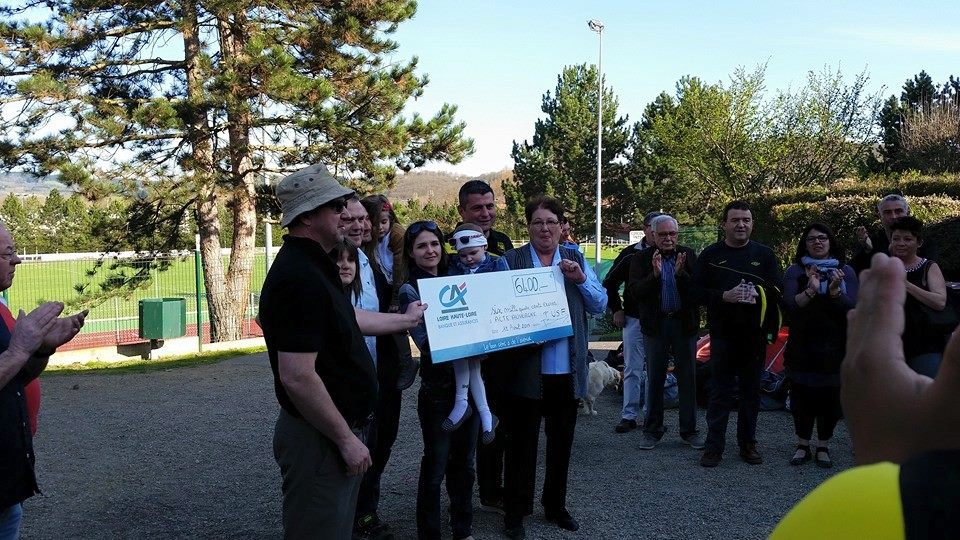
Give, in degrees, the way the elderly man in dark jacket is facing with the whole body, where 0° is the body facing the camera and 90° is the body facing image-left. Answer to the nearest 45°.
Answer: approximately 0°

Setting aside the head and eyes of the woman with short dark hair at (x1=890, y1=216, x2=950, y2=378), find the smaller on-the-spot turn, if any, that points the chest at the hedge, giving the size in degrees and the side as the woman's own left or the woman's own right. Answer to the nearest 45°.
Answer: approximately 135° to the woman's own right

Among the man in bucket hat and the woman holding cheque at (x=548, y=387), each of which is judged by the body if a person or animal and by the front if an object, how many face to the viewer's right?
1

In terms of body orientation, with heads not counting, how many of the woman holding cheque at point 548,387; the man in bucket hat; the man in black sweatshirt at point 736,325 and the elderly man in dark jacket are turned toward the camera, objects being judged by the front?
3

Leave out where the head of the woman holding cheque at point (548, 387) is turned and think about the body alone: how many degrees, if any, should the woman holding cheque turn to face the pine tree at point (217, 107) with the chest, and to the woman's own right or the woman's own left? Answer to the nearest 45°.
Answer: approximately 135° to the woman's own right

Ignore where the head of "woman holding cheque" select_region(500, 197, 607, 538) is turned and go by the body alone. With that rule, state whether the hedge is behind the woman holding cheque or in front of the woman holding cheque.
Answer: behind

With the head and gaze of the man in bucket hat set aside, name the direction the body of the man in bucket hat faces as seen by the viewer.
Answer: to the viewer's right

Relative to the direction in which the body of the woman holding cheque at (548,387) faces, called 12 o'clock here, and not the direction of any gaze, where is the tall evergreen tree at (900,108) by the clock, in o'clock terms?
The tall evergreen tree is roughly at 7 o'clock from the woman holding cheque.

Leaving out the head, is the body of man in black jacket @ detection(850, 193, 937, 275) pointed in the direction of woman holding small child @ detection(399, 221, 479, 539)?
yes

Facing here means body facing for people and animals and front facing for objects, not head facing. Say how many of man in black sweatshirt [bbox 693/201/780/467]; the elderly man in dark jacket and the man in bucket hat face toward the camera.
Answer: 2
